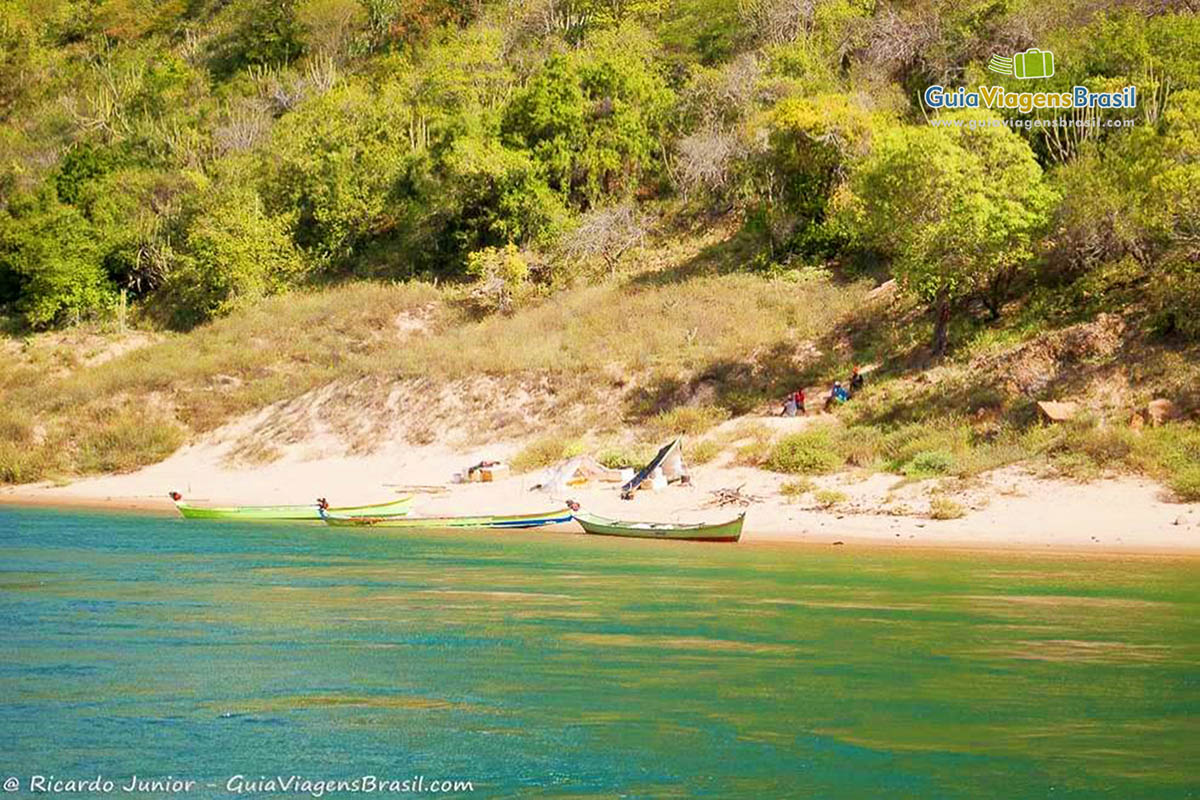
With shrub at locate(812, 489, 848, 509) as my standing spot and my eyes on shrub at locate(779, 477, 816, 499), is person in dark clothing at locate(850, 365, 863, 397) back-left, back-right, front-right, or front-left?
front-right

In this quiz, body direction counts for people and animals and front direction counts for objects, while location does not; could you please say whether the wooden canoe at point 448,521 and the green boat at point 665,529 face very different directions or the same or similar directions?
same or similar directions

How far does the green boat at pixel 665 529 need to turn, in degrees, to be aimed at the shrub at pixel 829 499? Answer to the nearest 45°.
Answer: approximately 45° to its left

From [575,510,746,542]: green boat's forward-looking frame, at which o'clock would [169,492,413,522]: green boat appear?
[169,492,413,522]: green boat is roughly at 7 o'clock from [575,510,746,542]: green boat.

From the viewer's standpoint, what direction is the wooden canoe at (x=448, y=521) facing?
to the viewer's right

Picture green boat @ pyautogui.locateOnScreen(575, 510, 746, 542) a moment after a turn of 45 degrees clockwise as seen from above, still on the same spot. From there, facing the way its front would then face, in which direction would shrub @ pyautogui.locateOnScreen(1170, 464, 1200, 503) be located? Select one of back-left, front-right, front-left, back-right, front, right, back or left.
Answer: front-left

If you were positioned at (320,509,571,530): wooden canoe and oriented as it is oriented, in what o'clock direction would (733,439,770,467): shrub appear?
The shrub is roughly at 12 o'clock from the wooden canoe.

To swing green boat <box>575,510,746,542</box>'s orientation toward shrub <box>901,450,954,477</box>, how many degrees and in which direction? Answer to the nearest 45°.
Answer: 0° — it already faces it

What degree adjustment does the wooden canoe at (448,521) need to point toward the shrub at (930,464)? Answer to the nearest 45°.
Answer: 0° — it already faces it

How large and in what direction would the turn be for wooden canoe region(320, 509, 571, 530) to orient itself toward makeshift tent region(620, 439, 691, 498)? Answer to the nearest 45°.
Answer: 0° — it already faces it

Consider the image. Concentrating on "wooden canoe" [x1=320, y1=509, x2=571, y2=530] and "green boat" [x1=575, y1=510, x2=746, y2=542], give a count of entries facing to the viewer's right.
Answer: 2

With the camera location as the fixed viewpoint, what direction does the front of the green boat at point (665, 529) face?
facing to the right of the viewer

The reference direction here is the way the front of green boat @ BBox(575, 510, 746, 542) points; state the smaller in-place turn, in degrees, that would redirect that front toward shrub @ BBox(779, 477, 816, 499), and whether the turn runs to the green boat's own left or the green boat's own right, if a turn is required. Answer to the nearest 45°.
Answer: approximately 45° to the green boat's own left

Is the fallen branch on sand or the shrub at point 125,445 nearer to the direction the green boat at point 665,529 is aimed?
the fallen branch on sand

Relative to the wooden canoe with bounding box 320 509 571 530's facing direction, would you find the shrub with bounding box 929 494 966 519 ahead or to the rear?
ahead

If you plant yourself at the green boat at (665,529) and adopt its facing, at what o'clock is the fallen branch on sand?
The fallen branch on sand is roughly at 10 o'clock from the green boat.

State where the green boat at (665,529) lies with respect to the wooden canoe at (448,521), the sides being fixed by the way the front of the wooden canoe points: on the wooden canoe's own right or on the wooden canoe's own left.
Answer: on the wooden canoe's own right
